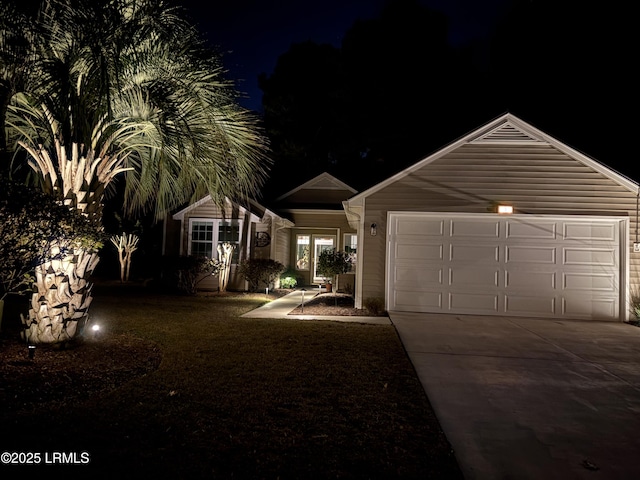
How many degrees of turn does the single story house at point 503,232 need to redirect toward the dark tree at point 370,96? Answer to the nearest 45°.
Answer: approximately 180°

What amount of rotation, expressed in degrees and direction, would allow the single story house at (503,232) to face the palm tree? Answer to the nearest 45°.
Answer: approximately 45° to its right

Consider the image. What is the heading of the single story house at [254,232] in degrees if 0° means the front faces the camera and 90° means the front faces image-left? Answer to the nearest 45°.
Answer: approximately 0°

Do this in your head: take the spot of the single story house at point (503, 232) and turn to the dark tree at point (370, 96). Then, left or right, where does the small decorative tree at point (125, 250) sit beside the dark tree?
left

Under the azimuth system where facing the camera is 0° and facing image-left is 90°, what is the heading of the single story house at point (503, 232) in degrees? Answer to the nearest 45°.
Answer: approximately 0°

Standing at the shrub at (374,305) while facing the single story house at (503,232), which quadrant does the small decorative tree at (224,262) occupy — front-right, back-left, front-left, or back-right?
back-left

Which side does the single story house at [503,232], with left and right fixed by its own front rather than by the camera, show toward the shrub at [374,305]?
right
